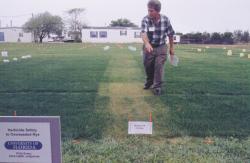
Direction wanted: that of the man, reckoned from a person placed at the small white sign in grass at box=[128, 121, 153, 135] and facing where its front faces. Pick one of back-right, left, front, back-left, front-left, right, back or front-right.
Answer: back

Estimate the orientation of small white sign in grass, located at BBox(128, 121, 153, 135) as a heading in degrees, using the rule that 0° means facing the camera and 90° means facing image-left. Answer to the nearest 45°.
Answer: approximately 0°
